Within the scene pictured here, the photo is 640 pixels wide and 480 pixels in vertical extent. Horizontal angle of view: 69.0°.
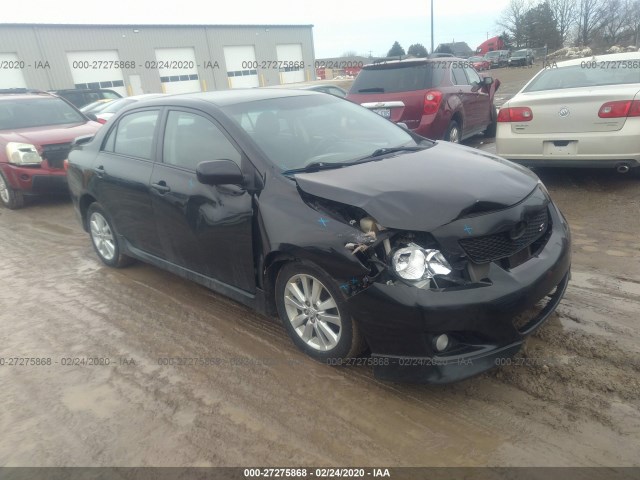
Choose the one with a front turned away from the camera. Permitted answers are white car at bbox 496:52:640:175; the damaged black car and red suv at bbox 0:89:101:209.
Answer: the white car

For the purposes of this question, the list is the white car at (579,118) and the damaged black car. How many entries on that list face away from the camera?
1

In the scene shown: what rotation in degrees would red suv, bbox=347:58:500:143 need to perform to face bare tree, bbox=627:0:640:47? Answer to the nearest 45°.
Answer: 0° — it already faces it

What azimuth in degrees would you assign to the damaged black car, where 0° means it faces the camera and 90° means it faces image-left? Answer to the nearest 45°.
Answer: approximately 315°

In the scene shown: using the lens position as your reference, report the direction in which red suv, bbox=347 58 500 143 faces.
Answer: facing away from the viewer and to the right of the viewer

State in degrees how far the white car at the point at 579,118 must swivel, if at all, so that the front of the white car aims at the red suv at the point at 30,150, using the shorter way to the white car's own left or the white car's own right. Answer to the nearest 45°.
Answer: approximately 90° to the white car's own left

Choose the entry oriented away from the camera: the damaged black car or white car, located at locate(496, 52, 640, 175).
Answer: the white car

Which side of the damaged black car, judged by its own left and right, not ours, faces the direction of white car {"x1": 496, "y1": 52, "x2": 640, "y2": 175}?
left

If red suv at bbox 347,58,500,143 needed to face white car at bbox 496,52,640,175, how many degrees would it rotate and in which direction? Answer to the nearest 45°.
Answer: approximately 90° to its right

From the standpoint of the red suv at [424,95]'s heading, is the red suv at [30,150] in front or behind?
behind

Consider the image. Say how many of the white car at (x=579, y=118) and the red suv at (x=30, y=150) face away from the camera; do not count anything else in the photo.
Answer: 1

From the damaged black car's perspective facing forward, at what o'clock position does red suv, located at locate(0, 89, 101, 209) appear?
The red suv is roughly at 6 o'clock from the damaged black car.

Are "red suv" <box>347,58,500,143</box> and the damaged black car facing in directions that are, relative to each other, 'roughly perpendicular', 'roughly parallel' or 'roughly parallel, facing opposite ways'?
roughly perpendicular

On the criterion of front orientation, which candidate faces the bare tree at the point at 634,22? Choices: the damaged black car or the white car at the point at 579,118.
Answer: the white car

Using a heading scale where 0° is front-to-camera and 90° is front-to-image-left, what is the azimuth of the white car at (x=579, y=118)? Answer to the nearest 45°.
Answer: approximately 180°
